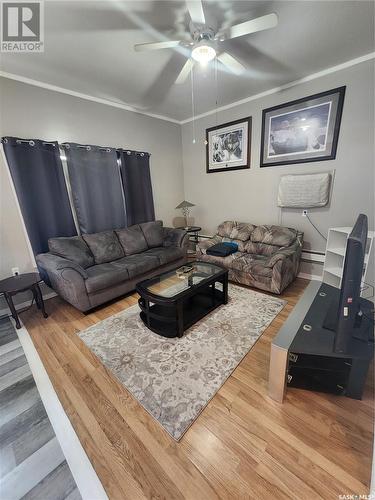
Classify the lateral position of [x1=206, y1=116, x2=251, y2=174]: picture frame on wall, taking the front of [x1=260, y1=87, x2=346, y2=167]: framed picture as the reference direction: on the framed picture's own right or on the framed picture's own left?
on the framed picture's own right

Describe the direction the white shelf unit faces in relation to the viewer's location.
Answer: facing the viewer and to the left of the viewer

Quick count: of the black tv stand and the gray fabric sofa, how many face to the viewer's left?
1

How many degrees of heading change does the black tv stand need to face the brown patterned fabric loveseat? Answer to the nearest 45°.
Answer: approximately 45° to its right

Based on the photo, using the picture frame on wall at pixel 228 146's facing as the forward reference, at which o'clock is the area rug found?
The area rug is roughly at 11 o'clock from the picture frame on wall.

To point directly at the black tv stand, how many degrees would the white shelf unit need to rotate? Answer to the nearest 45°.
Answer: approximately 45° to its left

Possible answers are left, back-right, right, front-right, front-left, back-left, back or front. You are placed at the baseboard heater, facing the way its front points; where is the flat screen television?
front-left

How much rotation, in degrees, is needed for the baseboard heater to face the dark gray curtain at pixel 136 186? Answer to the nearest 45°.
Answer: approximately 45° to its right

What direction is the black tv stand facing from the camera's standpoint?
to the viewer's left

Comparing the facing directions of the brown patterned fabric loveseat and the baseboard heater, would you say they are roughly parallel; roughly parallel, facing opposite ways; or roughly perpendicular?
roughly parallel

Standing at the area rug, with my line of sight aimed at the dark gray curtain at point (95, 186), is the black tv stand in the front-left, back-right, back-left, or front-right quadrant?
back-right

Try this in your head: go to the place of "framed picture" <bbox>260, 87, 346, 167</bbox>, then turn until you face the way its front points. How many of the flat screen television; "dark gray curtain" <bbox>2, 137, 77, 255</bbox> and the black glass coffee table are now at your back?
0

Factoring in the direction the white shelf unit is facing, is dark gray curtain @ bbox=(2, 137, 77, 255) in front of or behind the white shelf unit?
in front

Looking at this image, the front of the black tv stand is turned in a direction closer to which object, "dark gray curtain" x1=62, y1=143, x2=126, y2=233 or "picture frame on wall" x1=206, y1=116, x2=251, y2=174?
the dark gray curtain

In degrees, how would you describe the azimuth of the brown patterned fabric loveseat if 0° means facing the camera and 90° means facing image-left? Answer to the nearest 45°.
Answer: approximately 45°

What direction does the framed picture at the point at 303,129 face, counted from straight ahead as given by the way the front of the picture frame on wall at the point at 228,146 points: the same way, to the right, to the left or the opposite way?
the same way

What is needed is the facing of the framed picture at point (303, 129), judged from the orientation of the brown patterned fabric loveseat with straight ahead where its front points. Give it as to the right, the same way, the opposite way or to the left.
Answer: the same way

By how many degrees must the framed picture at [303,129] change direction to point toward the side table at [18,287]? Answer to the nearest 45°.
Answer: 0° — it already faces it

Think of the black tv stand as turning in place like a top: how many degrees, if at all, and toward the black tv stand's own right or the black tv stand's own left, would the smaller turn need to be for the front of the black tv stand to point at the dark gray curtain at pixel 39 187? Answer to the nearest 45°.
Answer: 0° — it already faces it
